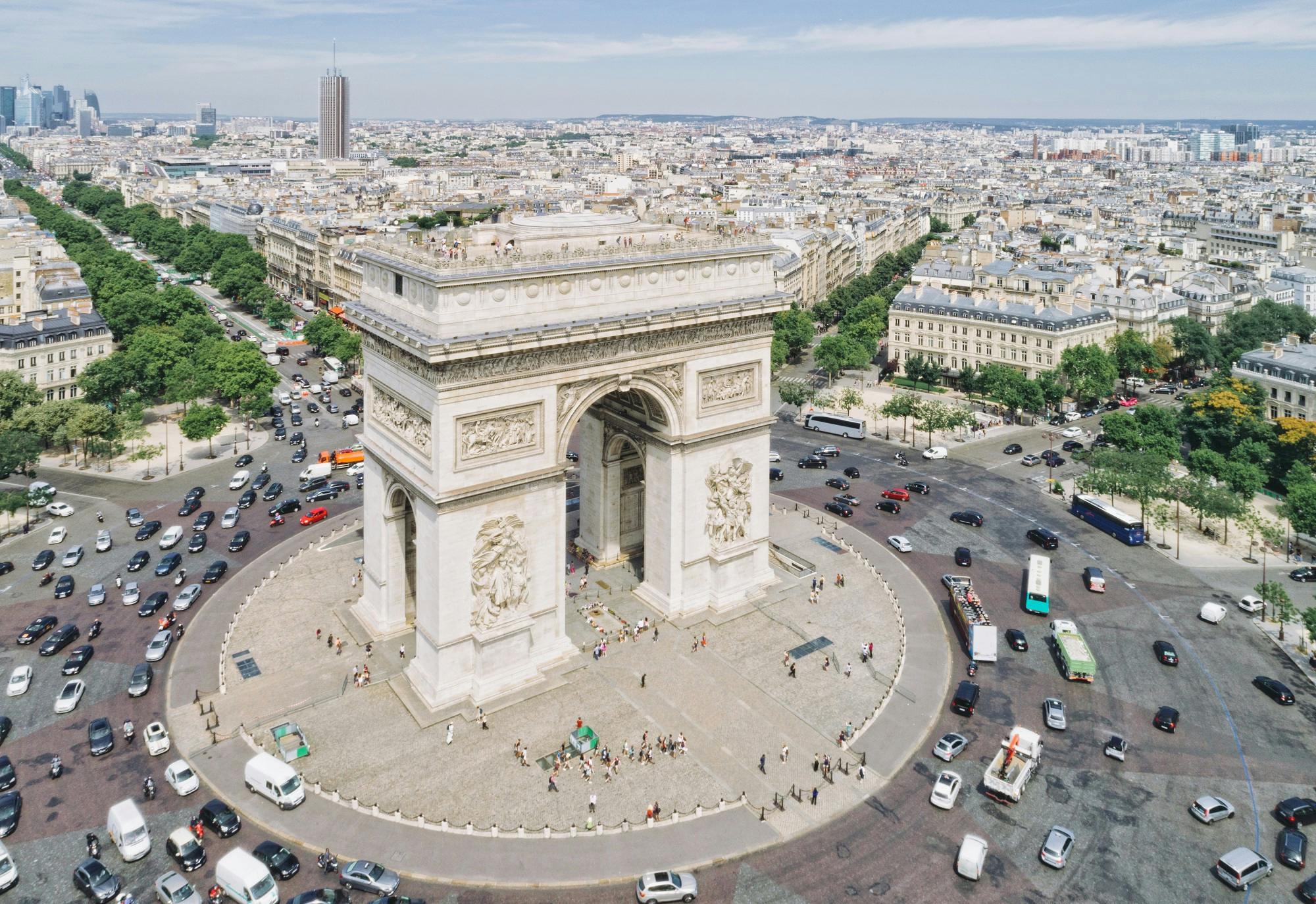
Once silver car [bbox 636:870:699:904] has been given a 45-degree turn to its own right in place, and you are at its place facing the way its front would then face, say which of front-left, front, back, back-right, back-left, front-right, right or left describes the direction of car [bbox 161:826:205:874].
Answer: back-right

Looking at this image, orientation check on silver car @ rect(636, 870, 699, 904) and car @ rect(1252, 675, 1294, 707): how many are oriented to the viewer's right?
1

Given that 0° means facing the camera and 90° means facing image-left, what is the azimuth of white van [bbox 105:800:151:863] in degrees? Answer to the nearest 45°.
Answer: approximately 315°

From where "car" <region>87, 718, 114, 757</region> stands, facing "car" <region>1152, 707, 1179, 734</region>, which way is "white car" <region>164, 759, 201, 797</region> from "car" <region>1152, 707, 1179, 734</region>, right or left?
right

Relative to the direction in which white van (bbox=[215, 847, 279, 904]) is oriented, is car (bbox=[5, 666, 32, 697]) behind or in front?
behind

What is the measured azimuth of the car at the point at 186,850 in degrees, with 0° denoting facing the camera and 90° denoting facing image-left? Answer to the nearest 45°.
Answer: approximately 315°

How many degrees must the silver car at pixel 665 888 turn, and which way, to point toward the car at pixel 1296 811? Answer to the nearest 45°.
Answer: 0° — it already faces it

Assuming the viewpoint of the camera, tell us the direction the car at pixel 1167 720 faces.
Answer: facing away from the viewer and to the right of the viewer
